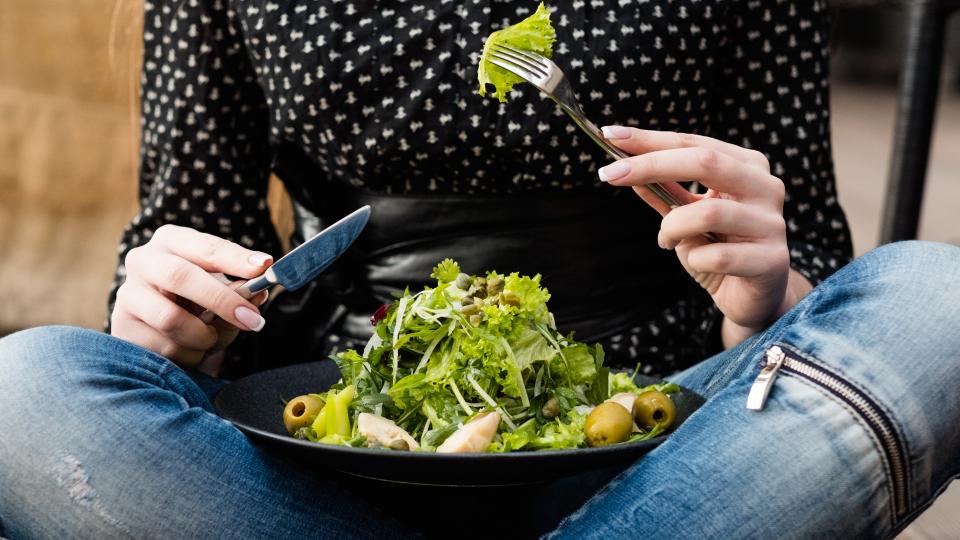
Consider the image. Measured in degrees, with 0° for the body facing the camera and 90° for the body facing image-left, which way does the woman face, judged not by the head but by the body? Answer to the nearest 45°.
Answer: approximately 0°
